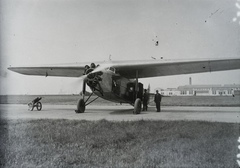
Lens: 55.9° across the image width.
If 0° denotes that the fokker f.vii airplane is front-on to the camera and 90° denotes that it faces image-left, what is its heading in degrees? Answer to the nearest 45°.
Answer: approximately 45°
